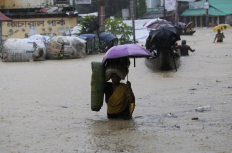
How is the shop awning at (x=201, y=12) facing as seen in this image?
toward the camera

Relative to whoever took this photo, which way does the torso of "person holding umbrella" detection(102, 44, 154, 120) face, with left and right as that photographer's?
facing the viewer

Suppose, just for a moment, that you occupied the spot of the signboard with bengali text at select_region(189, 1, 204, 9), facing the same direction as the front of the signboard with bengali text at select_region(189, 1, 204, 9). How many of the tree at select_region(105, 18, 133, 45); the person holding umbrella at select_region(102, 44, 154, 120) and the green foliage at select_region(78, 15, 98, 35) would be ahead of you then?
3

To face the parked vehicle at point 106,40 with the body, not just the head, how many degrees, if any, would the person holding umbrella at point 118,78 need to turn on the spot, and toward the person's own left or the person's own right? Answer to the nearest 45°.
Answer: approximately 180°

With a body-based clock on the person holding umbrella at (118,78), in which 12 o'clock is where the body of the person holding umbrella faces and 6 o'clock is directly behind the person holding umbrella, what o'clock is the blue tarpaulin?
The blue tarpaulin is roughly at 6 o'clock from the person holding umbrella.

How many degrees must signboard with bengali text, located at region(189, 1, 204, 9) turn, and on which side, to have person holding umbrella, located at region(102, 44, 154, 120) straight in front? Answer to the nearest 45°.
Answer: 0° — it already faces them

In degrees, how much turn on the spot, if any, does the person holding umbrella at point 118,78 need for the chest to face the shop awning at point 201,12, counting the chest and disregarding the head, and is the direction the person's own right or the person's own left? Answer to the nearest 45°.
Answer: approximately 180°

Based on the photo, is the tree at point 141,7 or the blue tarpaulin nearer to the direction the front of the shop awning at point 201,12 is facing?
the blue tarpaulin

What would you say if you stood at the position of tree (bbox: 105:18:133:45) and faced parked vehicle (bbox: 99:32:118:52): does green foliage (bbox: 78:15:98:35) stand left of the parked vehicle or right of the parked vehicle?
right

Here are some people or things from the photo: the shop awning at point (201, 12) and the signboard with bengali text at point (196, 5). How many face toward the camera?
2

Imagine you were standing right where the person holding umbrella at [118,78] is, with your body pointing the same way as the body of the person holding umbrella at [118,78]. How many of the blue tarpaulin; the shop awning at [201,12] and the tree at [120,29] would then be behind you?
3
